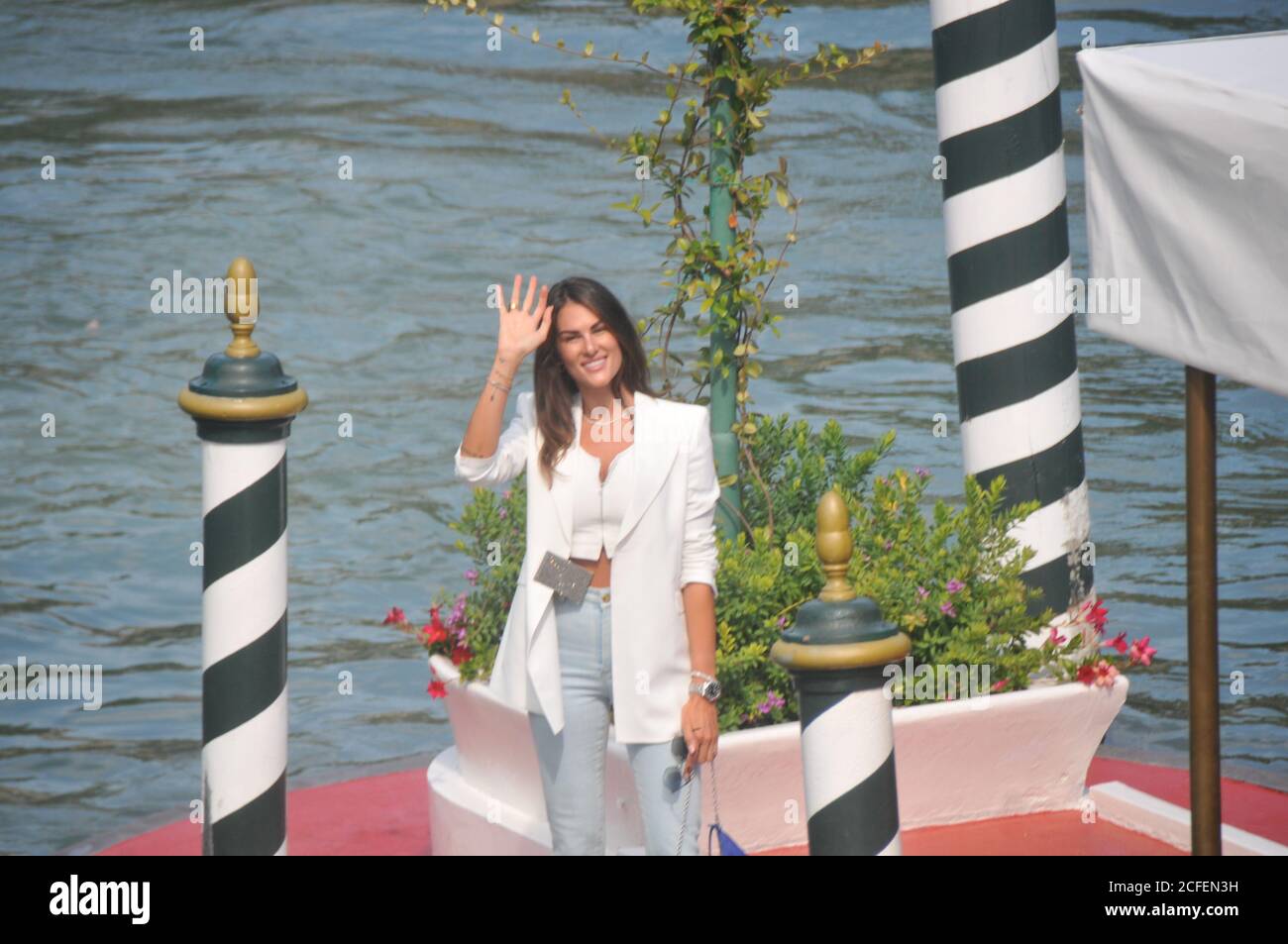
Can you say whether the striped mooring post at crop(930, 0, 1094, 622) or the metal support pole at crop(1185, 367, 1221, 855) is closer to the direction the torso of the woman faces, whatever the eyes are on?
the metal support pole

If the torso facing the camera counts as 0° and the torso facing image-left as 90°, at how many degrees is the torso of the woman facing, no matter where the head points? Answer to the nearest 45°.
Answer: approximately 0°

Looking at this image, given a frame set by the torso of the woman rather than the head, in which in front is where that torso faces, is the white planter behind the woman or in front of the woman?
behind

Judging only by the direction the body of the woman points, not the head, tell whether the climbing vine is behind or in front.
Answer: behind

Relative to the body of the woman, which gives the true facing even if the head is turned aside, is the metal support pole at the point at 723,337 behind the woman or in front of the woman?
behind

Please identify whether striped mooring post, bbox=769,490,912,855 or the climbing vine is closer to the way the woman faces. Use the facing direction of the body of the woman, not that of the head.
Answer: the striped mooring post

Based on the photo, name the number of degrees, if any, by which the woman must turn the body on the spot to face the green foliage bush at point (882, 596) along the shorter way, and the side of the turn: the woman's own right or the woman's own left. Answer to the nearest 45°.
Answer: approximately 135° to the woman's own left

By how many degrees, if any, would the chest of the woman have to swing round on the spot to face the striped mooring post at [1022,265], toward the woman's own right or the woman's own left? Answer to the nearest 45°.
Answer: approximately 135° to the woman's own left

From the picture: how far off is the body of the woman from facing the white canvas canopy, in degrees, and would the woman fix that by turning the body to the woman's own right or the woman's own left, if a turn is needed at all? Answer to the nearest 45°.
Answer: approximately 45° to the woman's own left
